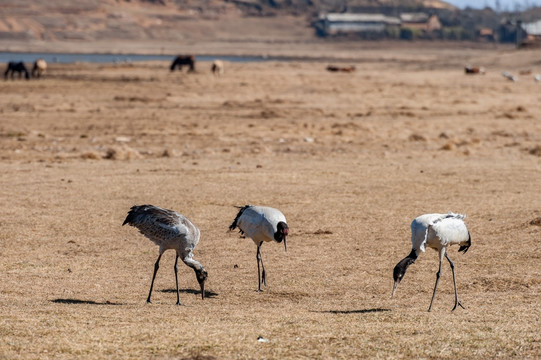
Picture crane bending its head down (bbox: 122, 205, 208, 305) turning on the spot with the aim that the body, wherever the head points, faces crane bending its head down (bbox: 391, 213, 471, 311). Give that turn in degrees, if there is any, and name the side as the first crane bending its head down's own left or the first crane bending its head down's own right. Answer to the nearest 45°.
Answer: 0° — it already faces it

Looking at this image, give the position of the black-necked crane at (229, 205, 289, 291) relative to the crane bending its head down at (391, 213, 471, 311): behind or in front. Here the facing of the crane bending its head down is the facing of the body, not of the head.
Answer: in front

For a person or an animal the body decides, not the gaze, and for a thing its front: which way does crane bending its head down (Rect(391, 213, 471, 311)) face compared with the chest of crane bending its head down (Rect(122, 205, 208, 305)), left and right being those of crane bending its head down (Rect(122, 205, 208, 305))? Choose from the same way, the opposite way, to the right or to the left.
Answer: the opposite way

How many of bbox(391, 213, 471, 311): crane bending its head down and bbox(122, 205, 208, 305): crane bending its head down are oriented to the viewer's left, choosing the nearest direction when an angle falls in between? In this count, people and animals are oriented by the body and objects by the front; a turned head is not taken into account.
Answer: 1

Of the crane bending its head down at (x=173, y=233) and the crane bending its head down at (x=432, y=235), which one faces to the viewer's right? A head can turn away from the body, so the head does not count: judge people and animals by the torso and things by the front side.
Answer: the crane bending its head down at (x=173, y=233)

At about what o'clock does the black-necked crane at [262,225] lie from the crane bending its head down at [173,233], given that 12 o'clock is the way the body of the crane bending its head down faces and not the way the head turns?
The black-necked crane is roughly at 11 o'clock from the crane bending its head down.

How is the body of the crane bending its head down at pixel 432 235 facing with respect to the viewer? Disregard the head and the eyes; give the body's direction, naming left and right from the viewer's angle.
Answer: facing to the left of the viewer

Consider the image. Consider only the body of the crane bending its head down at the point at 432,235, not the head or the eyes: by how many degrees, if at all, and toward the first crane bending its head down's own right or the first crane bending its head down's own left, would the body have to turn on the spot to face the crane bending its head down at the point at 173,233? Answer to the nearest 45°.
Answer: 0° — it already faces it

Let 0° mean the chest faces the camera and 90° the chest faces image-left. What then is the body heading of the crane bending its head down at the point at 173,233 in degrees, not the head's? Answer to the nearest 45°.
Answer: approximately 270°
